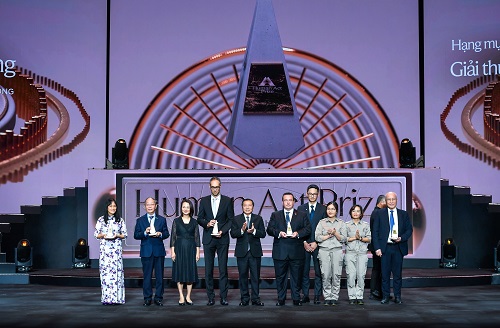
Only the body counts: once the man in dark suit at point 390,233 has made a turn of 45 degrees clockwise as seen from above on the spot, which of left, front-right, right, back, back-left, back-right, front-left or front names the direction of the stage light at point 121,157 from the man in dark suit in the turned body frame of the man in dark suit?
right

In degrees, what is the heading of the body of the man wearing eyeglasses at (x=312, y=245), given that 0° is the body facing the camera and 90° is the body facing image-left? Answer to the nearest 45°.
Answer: approximately 0°

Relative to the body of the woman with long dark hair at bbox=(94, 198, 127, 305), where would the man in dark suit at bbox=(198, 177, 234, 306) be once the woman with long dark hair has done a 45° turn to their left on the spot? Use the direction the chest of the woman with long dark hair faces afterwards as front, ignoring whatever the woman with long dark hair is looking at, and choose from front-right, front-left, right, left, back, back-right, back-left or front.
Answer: front-left

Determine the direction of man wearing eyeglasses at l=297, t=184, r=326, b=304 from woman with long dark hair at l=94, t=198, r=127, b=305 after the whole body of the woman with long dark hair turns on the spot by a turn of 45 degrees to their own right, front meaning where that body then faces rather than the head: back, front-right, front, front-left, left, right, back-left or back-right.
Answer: back-left

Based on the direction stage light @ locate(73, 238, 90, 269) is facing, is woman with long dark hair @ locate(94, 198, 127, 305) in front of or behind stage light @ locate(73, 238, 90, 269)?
in front

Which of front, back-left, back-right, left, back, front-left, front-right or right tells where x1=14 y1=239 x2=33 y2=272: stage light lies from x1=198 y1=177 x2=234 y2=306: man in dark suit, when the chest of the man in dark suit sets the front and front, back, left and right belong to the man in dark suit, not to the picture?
back-right

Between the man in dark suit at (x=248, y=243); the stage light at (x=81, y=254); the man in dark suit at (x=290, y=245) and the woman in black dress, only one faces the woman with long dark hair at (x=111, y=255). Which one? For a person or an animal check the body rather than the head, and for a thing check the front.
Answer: the stage light

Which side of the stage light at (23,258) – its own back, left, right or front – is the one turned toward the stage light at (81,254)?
left

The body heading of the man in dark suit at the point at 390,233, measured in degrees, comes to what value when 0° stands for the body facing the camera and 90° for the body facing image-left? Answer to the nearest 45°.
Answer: approximately 0°

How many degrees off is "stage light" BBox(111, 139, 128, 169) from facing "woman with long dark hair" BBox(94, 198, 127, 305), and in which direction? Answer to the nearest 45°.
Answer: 0° — it already faces them
